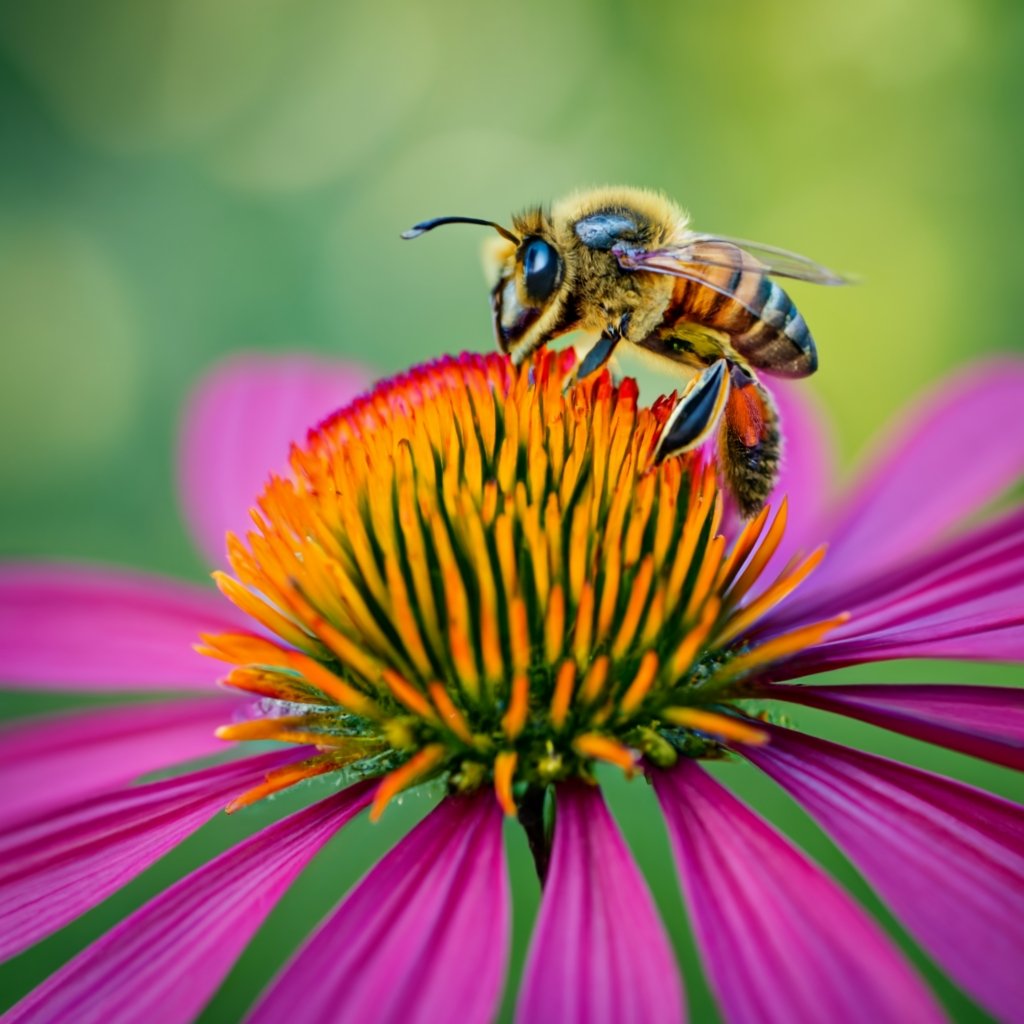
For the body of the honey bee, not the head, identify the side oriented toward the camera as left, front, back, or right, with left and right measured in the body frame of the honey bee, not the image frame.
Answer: left
